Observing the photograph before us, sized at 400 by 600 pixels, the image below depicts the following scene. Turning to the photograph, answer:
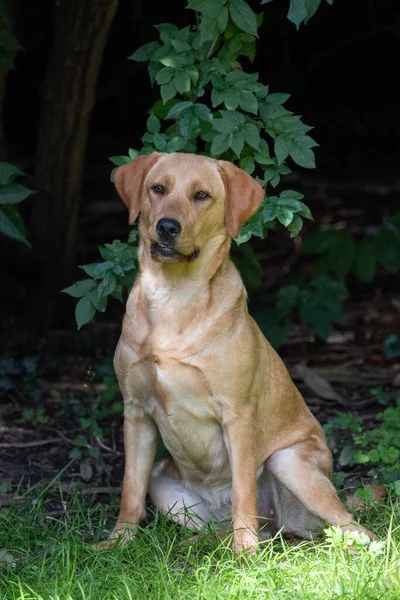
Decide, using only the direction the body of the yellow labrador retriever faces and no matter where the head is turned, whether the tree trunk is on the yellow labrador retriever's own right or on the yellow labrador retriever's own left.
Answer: on the yellow labrador retriever's own right

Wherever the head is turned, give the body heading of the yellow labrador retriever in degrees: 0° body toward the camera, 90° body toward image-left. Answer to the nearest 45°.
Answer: approximately 45°

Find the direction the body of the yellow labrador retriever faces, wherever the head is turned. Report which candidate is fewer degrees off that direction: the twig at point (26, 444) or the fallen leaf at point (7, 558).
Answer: the fallen leaf

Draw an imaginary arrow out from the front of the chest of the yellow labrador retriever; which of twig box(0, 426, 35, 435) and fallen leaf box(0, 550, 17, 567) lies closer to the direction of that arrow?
the fallen leaf

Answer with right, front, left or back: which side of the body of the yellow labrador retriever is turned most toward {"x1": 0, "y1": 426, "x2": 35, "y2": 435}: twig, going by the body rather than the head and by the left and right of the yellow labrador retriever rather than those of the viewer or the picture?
right

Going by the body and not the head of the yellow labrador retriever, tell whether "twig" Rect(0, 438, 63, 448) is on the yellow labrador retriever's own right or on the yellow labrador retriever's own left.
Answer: on the yellow labrador retriever's own right

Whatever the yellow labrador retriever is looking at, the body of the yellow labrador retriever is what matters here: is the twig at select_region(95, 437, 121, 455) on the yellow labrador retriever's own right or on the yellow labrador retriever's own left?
on the yellow labrador retriever's own right

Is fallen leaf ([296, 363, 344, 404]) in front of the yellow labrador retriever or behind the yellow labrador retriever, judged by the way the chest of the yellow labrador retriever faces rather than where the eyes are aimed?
behind
